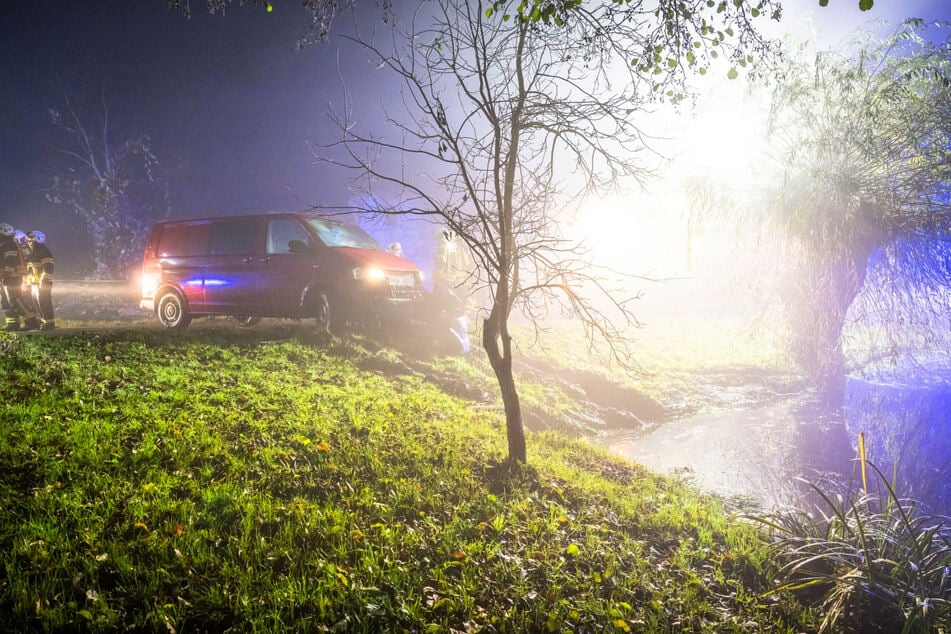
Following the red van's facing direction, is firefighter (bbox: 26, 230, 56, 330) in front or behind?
behind

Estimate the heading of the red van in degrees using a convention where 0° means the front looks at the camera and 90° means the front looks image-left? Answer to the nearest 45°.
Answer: approximately 315°

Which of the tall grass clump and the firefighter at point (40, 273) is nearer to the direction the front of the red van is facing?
the tall grass clump

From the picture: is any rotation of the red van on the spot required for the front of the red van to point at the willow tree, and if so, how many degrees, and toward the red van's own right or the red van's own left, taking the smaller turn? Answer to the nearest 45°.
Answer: approximately 45° to the red van's own left

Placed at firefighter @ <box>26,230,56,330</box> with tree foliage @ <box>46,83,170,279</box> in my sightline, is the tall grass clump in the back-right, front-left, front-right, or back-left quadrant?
back-right

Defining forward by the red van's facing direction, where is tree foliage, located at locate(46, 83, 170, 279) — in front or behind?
behind
